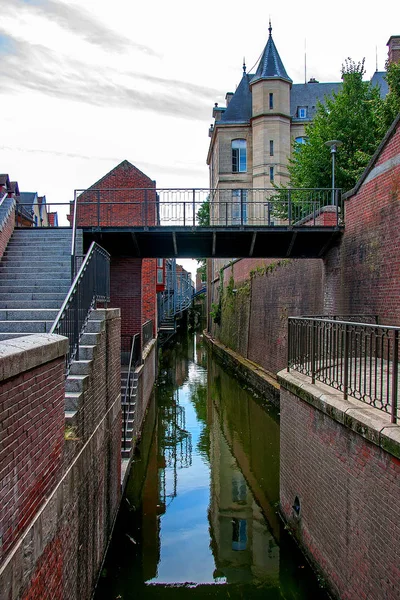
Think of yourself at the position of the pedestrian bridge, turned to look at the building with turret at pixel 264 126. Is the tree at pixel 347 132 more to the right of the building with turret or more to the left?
right

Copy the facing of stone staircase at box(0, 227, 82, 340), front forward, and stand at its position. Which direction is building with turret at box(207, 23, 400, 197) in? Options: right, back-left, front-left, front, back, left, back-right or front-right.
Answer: back-left

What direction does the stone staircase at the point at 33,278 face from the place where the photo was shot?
facing the viewer

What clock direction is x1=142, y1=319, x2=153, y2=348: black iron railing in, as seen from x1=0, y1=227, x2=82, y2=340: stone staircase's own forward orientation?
The black iron railing is roughly at 7 o'clock from the stone staircase.

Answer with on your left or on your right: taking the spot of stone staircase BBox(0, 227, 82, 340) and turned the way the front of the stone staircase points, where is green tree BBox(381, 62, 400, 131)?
on your left

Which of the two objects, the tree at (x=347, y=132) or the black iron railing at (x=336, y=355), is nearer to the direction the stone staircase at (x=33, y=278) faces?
the black iron railing

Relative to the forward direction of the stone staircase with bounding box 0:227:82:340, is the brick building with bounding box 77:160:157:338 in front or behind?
behind

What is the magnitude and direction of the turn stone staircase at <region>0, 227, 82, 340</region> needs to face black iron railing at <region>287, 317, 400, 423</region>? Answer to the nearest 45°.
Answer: approximately 45° to its left

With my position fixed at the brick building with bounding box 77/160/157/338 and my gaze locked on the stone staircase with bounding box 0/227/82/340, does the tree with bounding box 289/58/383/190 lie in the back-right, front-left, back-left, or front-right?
back-left

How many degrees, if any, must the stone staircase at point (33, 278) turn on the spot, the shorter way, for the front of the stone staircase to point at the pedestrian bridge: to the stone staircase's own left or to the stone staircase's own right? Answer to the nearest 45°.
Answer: approximately 135° to the stone staircase's own left

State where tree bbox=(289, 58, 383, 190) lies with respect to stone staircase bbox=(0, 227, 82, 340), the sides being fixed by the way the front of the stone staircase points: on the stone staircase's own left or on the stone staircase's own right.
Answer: on the stone staircase's own left
